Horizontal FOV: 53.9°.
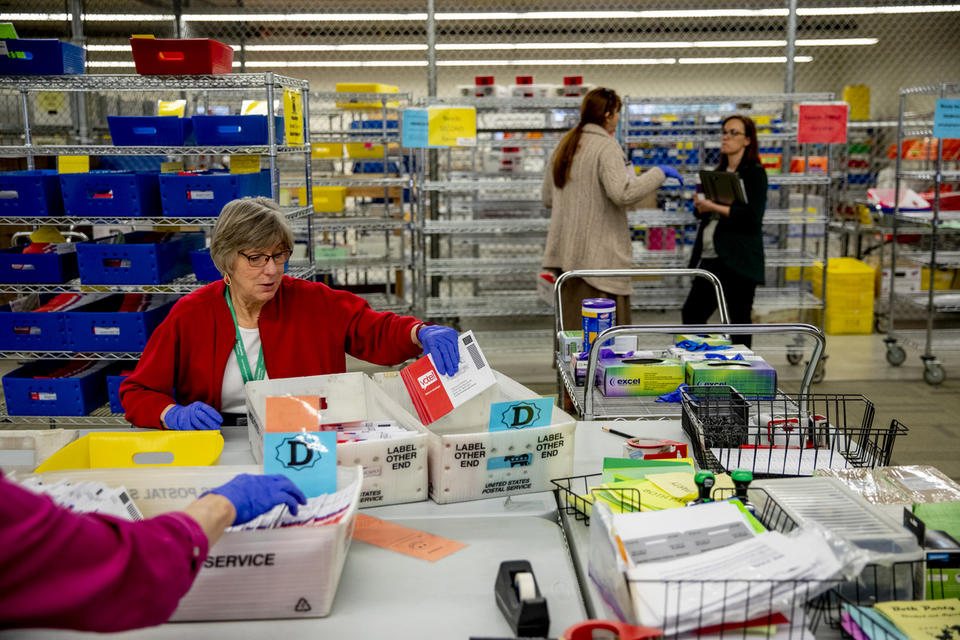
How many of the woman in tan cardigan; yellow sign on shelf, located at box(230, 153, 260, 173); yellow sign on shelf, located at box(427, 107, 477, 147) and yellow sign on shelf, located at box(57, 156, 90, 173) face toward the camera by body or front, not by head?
3

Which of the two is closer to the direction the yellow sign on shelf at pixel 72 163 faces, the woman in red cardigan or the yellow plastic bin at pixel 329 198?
the woman in red cardigan

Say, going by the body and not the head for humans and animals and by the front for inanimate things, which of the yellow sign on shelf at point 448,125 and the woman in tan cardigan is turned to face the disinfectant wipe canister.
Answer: the yellow sign on shelf

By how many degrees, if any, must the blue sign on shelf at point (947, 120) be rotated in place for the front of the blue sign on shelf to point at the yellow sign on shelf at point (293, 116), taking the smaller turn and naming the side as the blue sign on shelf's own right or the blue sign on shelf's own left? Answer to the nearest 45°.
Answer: approximately 45° to the blue sign on shelf's own right

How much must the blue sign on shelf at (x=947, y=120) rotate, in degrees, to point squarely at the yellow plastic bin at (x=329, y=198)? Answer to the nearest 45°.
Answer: approximately 90° to its right
